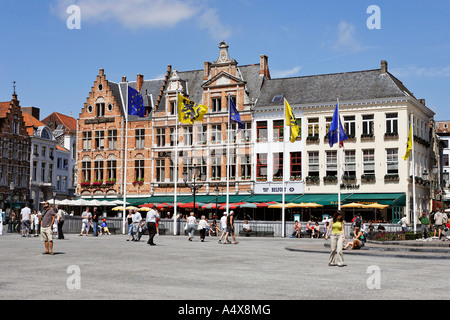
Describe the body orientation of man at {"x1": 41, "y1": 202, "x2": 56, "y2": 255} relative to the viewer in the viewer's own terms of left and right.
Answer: facing the viewer and to the left of the viewer

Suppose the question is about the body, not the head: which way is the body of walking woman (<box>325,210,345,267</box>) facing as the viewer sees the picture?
toward the camera

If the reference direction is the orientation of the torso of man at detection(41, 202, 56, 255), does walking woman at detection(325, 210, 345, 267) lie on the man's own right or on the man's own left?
on the man's own left

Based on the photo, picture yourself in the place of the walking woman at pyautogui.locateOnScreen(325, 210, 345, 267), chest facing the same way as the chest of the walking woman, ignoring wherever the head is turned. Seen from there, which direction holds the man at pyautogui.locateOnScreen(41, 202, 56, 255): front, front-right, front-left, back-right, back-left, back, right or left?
right

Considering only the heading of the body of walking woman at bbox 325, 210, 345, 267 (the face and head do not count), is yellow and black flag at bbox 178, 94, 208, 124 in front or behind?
behind

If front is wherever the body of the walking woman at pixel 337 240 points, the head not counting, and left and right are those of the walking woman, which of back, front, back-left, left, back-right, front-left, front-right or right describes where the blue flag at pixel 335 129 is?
back

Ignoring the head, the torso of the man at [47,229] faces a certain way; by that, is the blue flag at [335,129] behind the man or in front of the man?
behind

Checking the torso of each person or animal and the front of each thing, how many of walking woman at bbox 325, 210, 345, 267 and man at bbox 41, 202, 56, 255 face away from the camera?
0

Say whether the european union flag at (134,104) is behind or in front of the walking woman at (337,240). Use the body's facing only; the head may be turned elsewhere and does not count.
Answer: behind

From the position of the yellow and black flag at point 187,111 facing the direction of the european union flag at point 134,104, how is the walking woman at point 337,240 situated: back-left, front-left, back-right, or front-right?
back-left

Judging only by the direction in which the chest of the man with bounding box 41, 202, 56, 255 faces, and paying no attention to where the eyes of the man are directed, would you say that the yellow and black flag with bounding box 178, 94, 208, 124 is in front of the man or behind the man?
behind
